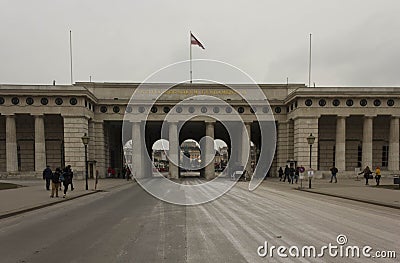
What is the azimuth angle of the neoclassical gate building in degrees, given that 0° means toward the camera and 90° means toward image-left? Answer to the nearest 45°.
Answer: approximately 0°
